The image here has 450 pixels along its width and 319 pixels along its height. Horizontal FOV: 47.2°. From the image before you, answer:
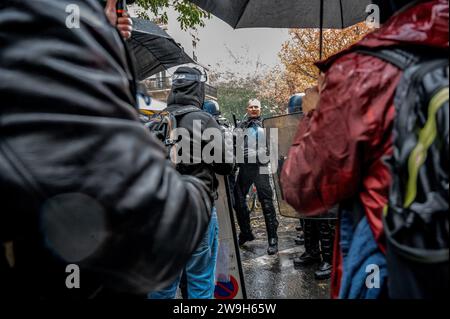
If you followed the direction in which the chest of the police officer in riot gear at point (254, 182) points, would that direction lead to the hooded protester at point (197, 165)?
yes

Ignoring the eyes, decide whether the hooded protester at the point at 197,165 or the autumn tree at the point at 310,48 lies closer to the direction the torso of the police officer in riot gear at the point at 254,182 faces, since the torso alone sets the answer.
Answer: the hooded protester

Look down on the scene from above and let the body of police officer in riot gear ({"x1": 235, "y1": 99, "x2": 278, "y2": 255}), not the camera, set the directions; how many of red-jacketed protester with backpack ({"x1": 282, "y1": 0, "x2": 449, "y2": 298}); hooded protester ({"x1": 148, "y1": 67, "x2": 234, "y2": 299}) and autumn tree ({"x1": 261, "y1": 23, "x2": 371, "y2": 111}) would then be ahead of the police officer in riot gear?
2

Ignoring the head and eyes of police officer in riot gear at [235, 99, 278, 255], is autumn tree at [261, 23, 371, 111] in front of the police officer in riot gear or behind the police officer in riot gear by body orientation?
behind

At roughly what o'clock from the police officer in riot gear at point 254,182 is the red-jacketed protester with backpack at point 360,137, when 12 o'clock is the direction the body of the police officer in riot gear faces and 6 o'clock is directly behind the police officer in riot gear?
The red-jacketed protester with backpack is roughly at 12 o'clock from the police officer in riot gear.

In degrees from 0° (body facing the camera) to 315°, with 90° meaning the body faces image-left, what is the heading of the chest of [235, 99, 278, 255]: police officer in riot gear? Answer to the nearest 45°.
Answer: approximately 0°
